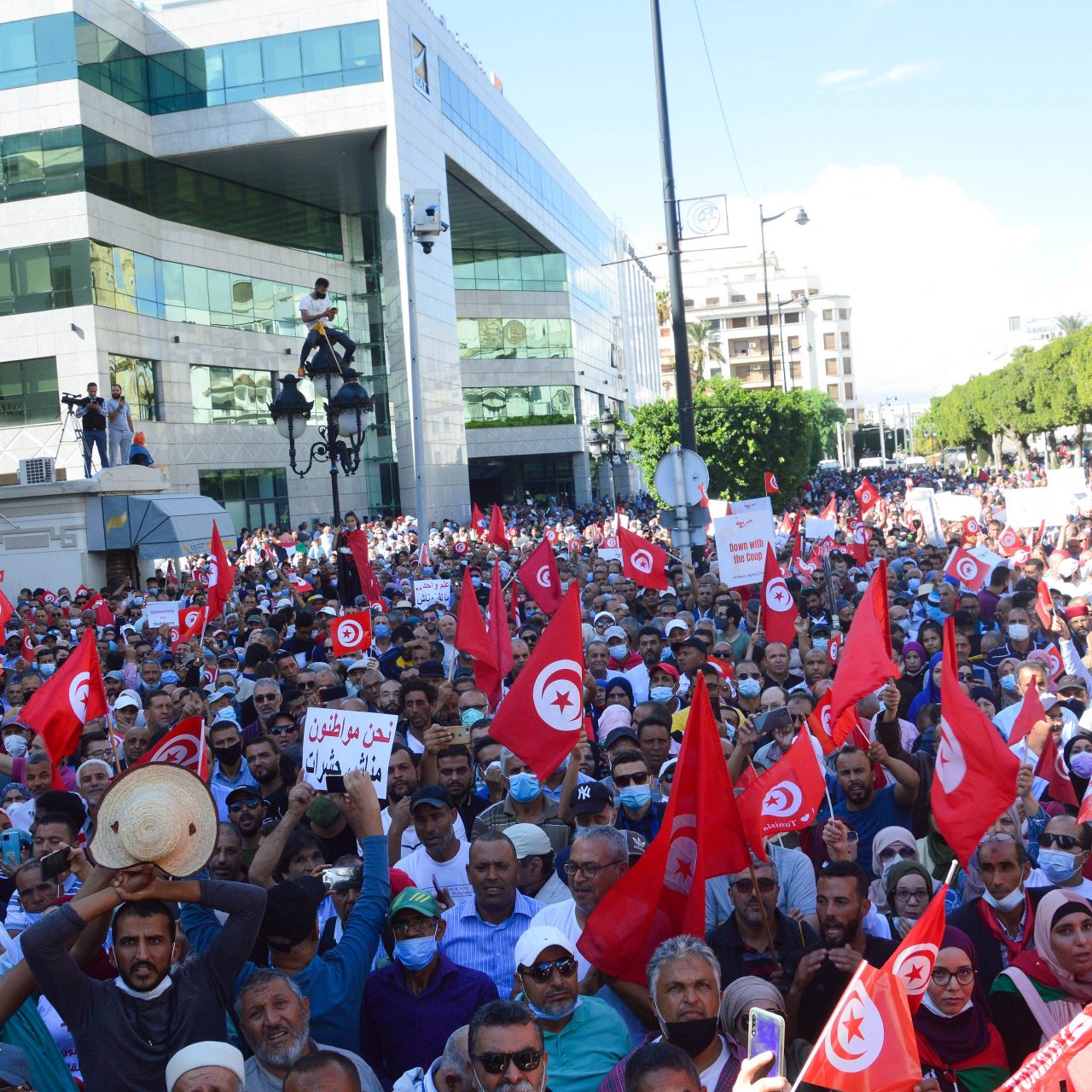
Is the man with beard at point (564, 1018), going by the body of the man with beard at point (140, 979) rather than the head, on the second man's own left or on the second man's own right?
on the second man's own left

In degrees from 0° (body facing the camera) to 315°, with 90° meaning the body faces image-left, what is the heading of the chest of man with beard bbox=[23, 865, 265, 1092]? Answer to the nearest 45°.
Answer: approximately 0°

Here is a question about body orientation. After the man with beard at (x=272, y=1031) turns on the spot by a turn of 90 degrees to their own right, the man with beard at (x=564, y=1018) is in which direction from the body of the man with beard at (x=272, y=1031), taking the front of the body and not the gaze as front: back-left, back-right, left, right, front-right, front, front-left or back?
back-right

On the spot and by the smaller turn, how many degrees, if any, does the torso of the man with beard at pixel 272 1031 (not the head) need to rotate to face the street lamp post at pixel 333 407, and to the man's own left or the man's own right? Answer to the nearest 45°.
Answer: approximately 135° to the man's own right

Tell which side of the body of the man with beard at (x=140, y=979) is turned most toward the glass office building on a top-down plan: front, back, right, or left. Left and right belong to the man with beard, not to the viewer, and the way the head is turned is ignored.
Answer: back

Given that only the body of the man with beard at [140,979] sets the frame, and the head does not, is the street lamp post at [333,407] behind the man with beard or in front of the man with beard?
behind
